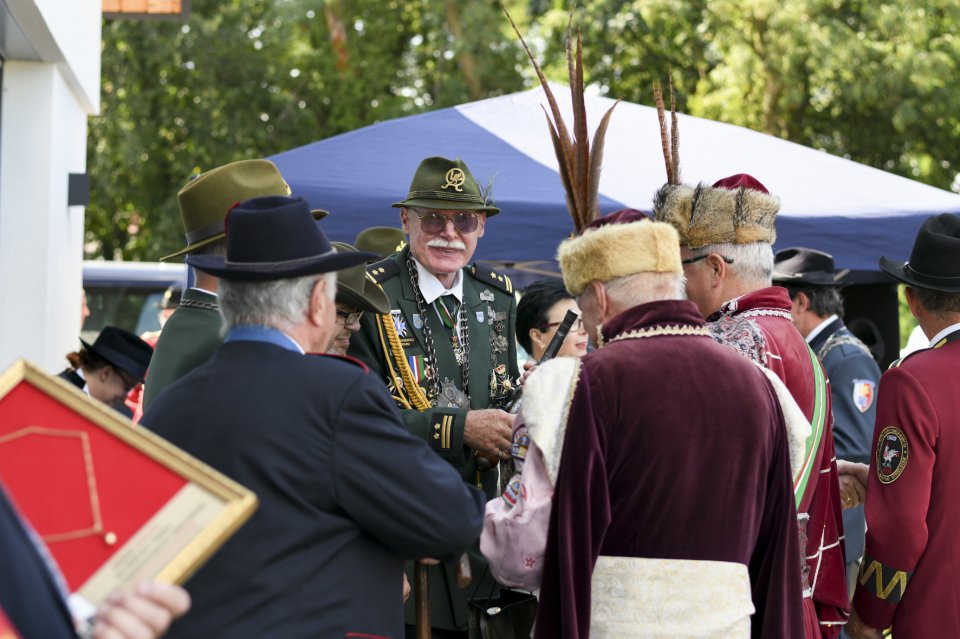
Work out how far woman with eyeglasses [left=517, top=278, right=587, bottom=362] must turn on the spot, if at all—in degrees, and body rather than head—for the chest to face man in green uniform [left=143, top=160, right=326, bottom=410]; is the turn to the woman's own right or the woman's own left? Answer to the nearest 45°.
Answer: approximately 90° to the woman's own right

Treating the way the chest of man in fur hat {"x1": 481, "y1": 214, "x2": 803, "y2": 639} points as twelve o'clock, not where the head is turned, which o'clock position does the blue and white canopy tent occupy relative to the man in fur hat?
The blue and white canopy tent is roughly at 1 o'clock from the man in fur hat.

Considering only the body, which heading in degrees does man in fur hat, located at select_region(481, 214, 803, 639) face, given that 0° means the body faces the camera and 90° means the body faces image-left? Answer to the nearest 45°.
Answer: approximately 135°

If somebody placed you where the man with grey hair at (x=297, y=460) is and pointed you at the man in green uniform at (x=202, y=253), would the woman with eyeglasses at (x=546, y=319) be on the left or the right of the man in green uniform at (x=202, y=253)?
right

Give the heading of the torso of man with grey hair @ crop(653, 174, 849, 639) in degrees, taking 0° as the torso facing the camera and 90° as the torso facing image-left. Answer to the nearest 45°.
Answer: approximately 135°

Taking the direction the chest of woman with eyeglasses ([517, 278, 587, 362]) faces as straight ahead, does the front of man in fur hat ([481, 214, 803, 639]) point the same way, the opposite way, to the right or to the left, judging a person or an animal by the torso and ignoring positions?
the opposite way

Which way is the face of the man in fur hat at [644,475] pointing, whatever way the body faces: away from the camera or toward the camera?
away from the camera

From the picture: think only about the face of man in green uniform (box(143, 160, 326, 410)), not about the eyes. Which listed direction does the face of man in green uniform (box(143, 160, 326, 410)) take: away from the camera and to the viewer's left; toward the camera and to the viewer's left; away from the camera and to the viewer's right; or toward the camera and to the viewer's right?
away from the camera and to the viewer's right

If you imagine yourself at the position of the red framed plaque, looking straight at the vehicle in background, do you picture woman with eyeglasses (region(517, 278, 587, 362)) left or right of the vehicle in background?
right

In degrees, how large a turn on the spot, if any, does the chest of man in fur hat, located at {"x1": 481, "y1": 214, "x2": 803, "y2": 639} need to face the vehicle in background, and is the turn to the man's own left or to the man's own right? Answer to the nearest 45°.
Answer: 0° — they already face it
